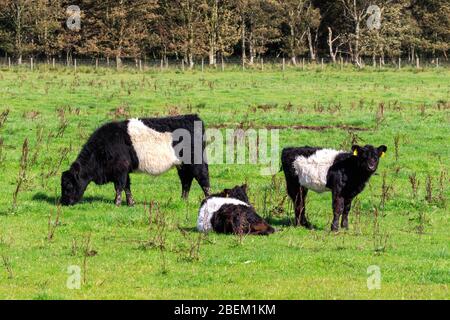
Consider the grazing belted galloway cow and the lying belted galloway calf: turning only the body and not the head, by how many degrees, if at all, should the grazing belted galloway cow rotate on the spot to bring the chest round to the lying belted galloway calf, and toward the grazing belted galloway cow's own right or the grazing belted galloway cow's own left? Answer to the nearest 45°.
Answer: approximately 135° to the grazing belted galloway cow's own left

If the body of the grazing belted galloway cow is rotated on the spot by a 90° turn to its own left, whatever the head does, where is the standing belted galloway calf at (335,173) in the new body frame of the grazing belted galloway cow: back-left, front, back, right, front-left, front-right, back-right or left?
front-left

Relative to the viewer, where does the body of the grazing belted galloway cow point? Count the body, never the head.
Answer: to the viewer's left
